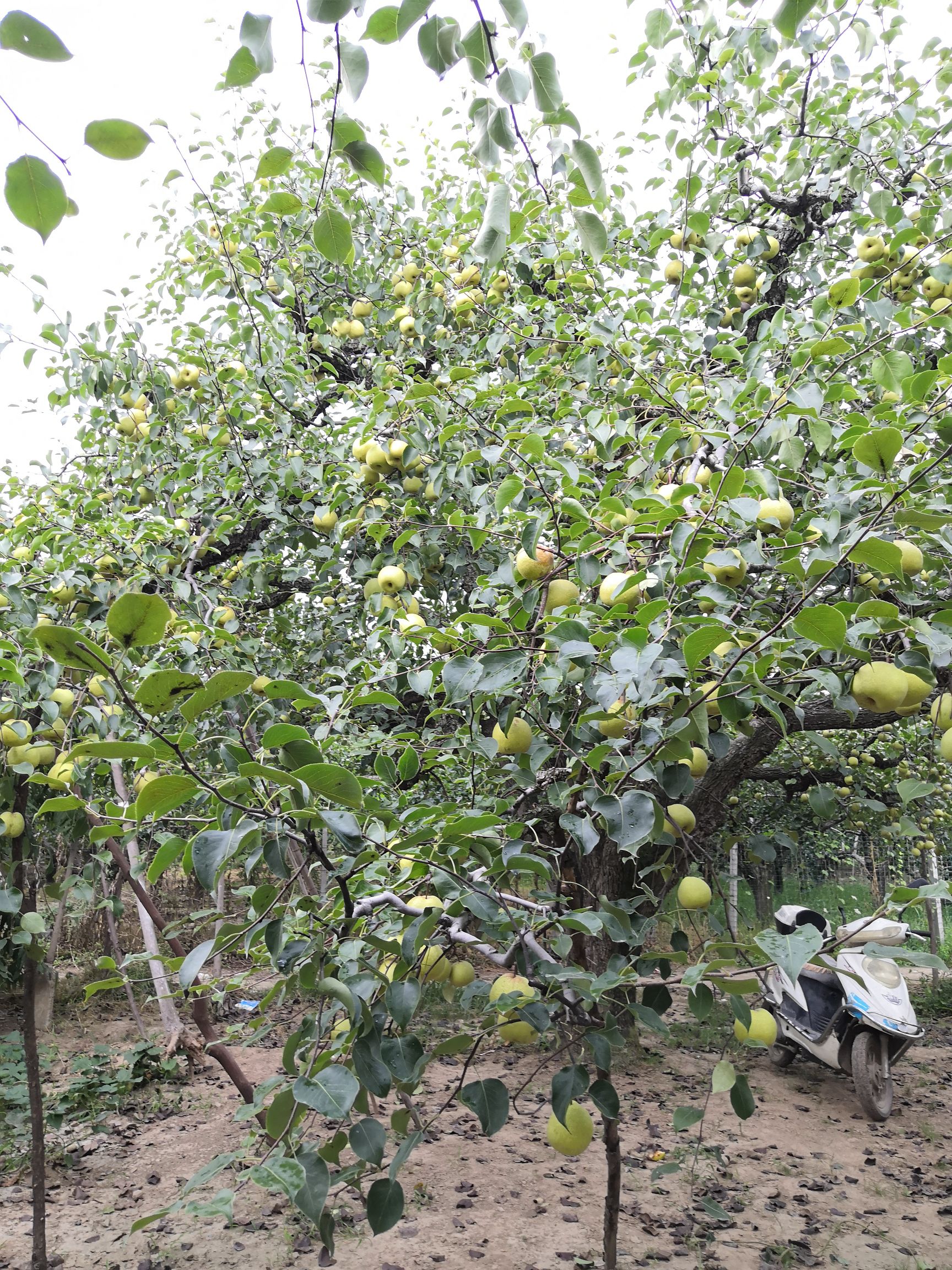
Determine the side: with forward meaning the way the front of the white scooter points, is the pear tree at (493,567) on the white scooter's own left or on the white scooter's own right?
on the white scooter's own right

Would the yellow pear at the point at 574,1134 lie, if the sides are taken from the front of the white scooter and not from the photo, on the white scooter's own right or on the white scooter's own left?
on the white scooter's own right

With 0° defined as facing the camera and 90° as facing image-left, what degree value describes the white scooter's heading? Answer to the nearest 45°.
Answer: approximately 315°
